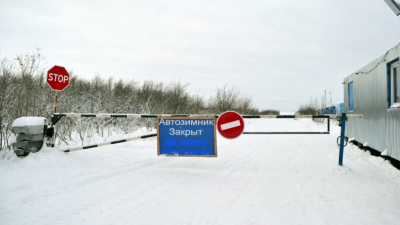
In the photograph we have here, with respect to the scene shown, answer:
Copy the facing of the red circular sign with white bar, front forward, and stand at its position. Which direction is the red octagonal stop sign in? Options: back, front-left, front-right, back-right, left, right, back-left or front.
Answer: right

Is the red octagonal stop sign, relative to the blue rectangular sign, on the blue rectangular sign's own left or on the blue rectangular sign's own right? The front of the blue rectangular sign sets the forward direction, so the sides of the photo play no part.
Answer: on the blue rectangular sign's own right

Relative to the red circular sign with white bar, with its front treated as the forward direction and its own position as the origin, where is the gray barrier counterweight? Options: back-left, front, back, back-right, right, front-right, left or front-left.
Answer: right

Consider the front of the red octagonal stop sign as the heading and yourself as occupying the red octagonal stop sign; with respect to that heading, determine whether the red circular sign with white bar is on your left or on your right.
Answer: on your left

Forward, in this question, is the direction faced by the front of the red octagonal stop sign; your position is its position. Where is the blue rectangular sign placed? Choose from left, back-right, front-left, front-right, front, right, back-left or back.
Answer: front-left

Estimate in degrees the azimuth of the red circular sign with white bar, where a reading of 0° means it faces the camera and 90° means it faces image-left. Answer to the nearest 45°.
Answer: approximately 0°

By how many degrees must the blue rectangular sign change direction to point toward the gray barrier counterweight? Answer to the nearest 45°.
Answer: approximately 90° to its right

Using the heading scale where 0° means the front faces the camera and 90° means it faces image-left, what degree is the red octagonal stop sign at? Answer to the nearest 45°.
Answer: approximately 0°
